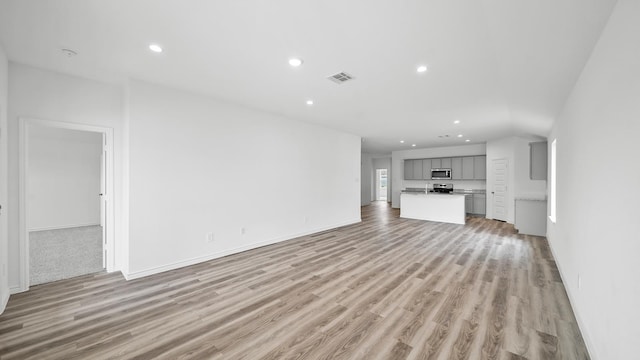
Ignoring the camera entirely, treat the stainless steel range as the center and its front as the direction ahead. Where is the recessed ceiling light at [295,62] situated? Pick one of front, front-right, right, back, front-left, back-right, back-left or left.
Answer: front

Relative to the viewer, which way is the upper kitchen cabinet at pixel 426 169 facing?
toward the camera

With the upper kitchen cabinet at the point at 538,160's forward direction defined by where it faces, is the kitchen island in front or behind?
in front

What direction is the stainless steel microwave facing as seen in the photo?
toward the camera

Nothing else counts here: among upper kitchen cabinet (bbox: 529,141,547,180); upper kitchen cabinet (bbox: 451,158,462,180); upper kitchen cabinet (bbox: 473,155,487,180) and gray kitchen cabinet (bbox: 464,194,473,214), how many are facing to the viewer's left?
1

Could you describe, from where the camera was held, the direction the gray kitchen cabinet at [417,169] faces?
facing the viewer

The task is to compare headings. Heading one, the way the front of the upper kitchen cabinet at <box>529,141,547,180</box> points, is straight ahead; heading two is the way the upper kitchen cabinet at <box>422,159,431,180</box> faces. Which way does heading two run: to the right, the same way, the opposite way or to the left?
to the left
